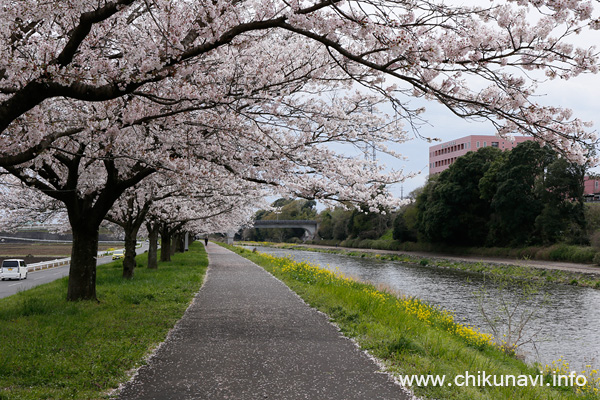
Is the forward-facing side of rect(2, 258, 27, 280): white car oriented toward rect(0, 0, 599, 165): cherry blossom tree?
no
